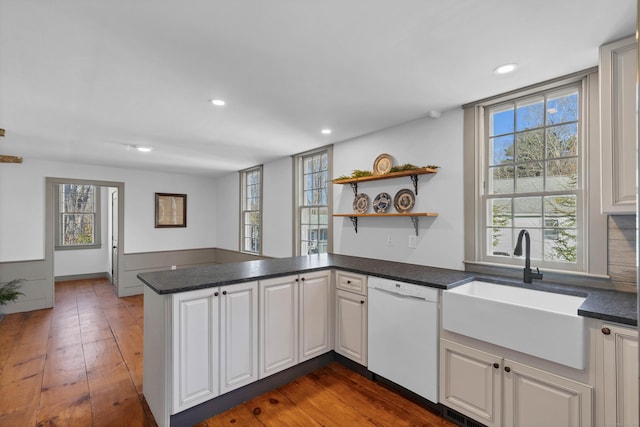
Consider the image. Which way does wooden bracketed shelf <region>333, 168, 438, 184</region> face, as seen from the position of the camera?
facing the viewer and to the left of the viewer

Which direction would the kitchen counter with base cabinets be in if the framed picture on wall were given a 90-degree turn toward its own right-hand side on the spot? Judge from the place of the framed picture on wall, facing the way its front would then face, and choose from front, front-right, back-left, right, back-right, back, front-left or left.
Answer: left

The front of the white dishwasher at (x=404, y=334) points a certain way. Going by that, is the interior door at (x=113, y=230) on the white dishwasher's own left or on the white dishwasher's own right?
on the white dishwasher's own right

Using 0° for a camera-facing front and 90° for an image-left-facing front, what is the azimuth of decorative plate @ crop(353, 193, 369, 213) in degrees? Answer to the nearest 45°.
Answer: approximately 45°

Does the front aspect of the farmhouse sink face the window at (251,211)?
no

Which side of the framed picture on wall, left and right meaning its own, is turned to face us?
front

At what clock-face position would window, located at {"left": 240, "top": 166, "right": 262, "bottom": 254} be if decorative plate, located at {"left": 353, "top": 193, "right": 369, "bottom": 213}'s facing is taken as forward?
The window is roughly at 3 o'clock from the decorative plate.

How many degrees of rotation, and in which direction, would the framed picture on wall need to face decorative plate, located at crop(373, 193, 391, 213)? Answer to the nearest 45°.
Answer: approximately 45° to its left

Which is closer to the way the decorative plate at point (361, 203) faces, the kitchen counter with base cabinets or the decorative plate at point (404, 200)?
the kitchen counter with base cabinets

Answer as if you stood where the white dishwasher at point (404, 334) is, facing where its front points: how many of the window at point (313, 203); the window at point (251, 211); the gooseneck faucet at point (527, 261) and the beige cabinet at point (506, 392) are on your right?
2

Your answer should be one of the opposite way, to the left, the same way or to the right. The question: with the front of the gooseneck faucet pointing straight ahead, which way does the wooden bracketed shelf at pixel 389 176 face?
the same way

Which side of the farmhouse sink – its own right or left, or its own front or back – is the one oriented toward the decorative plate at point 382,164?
right

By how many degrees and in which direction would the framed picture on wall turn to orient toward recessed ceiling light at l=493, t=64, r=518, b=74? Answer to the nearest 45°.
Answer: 0° — it already faces it

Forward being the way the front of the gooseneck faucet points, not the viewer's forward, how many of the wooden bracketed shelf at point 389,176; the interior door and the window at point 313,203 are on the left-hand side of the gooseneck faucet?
0

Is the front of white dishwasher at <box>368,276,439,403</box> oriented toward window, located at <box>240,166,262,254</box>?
no

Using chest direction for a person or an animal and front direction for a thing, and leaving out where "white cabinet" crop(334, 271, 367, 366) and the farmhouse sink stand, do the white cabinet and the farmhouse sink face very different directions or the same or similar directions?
same or similar directions
